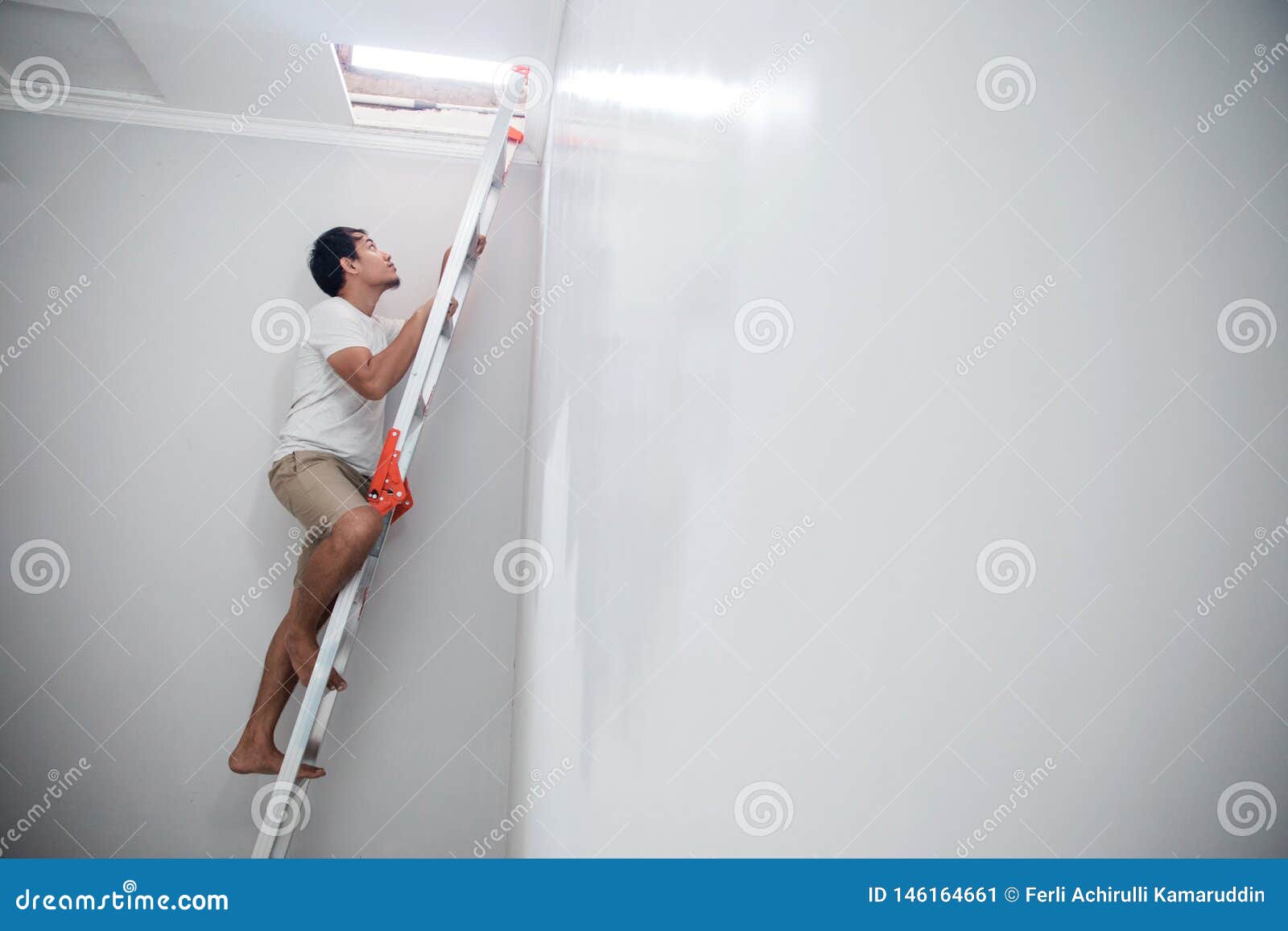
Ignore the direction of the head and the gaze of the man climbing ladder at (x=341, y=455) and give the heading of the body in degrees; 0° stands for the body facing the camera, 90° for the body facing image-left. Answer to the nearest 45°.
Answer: approximately 270°

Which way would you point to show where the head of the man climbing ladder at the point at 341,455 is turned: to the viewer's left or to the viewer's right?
to the viewer's right
